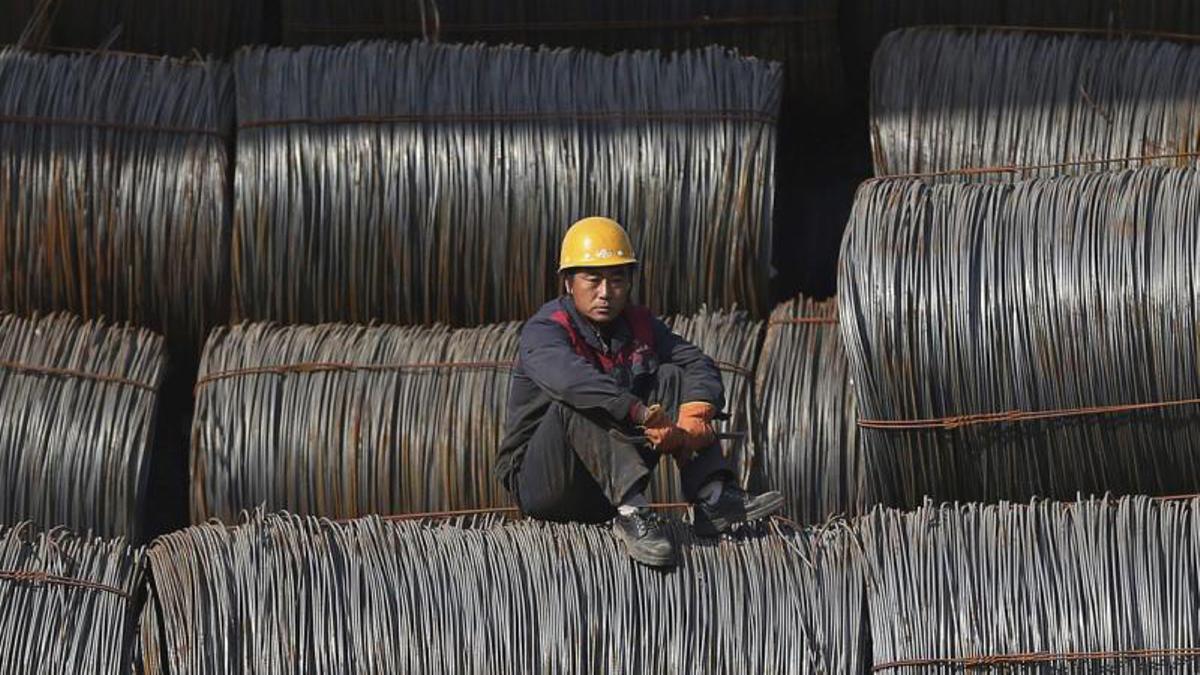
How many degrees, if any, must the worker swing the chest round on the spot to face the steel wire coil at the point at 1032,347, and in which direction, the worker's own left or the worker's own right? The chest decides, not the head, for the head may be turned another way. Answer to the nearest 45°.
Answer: approximately 45° to the worker's own left

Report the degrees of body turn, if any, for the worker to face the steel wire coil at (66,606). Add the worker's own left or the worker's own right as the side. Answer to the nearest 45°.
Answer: approximately 135° to the worker's own right

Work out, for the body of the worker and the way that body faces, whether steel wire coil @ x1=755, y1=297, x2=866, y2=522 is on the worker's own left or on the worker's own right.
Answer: on the worker's own left

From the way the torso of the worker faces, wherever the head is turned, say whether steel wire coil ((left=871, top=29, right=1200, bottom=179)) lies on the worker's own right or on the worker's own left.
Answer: on the worker's own left

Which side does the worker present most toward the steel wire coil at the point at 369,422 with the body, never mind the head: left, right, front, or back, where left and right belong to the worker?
back

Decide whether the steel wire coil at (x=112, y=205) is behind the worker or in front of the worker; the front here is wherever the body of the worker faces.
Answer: behind
